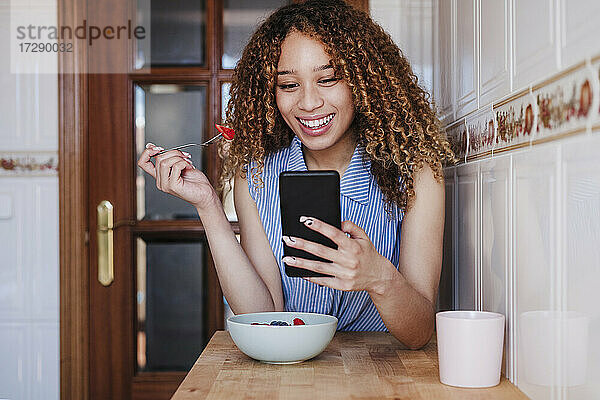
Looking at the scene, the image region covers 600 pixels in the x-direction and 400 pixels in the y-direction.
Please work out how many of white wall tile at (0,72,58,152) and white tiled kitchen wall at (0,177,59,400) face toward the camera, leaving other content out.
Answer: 2

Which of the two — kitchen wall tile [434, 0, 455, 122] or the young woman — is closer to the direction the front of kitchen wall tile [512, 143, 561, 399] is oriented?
the young woman

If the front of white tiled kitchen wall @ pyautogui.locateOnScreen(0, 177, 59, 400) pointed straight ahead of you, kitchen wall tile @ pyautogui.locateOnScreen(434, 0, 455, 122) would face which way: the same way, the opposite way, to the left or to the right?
to the right

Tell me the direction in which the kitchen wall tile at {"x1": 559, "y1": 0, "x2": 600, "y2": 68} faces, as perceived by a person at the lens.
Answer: facing the viewer and to the left of the viewer

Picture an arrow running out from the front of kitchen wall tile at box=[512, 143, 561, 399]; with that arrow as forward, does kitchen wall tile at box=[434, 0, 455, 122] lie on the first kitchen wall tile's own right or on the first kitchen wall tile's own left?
on the first kitchen wall tile's own right

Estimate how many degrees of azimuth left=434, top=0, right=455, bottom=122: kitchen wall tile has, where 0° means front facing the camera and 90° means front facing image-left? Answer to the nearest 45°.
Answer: approximately 45°
